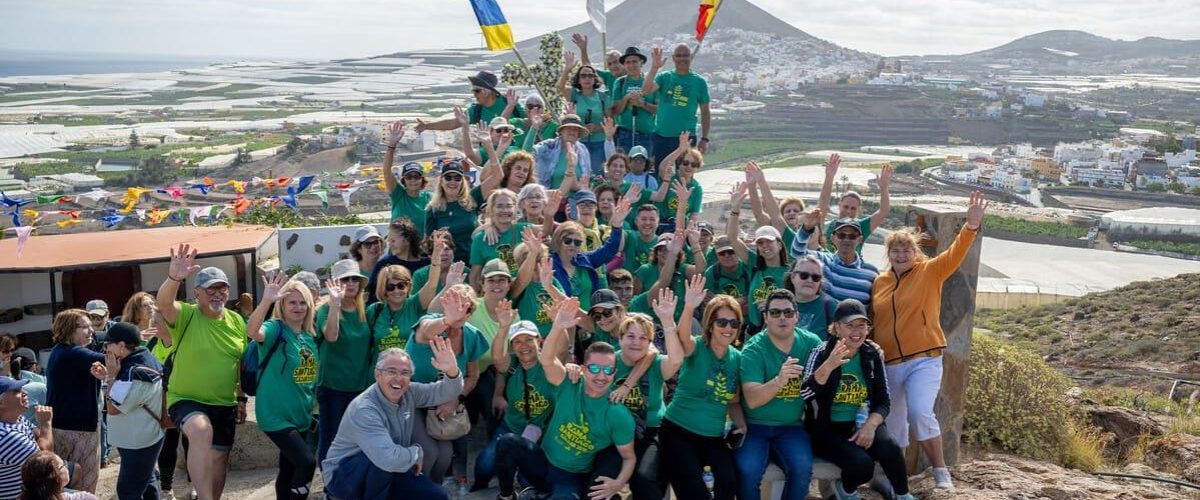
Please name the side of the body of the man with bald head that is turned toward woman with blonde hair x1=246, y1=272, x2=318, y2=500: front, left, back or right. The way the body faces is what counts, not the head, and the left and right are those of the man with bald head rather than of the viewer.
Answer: front

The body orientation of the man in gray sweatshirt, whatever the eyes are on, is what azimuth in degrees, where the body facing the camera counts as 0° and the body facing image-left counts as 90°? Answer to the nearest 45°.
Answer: approximately 315°

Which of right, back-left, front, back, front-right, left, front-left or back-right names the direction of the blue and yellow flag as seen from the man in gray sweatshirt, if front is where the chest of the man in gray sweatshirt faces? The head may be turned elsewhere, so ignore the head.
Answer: back-left

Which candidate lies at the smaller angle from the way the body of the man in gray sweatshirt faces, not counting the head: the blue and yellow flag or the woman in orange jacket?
the woman in orange jacket

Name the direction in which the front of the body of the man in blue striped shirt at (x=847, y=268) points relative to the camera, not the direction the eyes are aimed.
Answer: toward the camera

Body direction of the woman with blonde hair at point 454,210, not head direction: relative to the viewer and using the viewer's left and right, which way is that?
facing the viewer

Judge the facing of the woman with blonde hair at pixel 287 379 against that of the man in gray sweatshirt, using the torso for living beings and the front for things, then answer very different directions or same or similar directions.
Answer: same or similar directions

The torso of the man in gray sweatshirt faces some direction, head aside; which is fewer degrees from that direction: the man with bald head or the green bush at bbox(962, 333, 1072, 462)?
the green bush

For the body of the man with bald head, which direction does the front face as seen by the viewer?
toward the camera

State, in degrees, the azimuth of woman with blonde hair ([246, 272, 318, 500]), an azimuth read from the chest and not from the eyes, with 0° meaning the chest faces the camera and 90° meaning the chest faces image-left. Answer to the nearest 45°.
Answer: approximately 315°

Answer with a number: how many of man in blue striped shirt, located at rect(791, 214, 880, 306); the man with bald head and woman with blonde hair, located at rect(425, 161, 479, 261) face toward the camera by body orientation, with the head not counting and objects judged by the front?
3

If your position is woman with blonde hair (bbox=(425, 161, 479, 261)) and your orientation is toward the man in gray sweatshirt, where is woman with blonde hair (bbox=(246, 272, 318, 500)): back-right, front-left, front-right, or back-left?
front-right

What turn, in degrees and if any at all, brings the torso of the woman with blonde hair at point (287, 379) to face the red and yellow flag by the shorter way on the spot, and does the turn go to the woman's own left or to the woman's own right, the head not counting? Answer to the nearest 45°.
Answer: approximately 90° to the woman's own left

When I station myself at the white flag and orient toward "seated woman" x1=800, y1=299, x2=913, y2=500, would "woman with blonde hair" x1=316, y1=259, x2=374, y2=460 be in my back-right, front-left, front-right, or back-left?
front-right
